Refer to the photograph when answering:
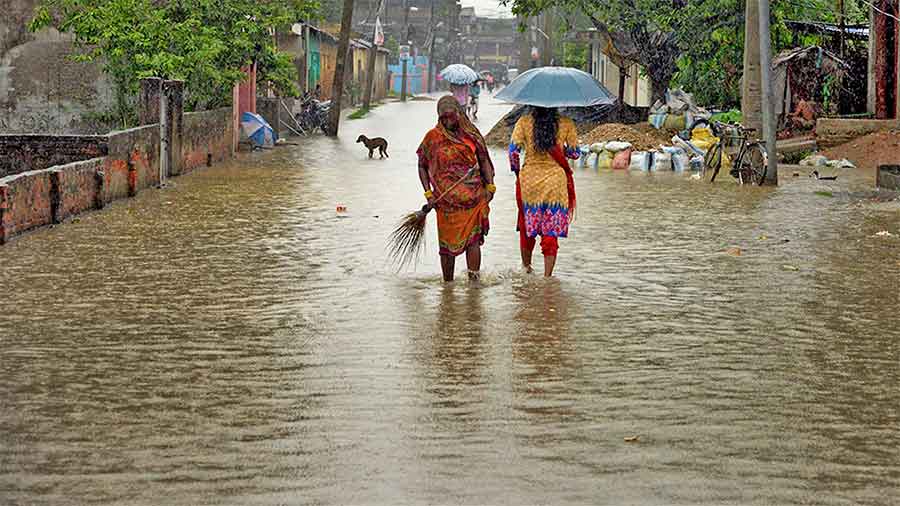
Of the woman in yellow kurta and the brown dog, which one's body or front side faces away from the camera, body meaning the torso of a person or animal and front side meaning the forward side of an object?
the woman in yellow kurta

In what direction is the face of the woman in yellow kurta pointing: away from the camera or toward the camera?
away from the camera

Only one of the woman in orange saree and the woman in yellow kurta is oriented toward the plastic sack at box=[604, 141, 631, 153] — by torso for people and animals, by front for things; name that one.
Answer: the woman in yellow kurta

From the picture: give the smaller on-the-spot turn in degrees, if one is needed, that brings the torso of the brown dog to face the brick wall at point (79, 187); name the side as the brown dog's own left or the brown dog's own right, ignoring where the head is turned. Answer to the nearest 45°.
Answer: approximately 90° to the brown dog's own left

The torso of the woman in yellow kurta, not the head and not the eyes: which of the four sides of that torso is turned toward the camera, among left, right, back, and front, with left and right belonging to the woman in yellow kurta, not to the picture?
back

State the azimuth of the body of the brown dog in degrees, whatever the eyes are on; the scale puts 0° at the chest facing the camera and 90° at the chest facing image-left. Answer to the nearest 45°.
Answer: approximately 90°
